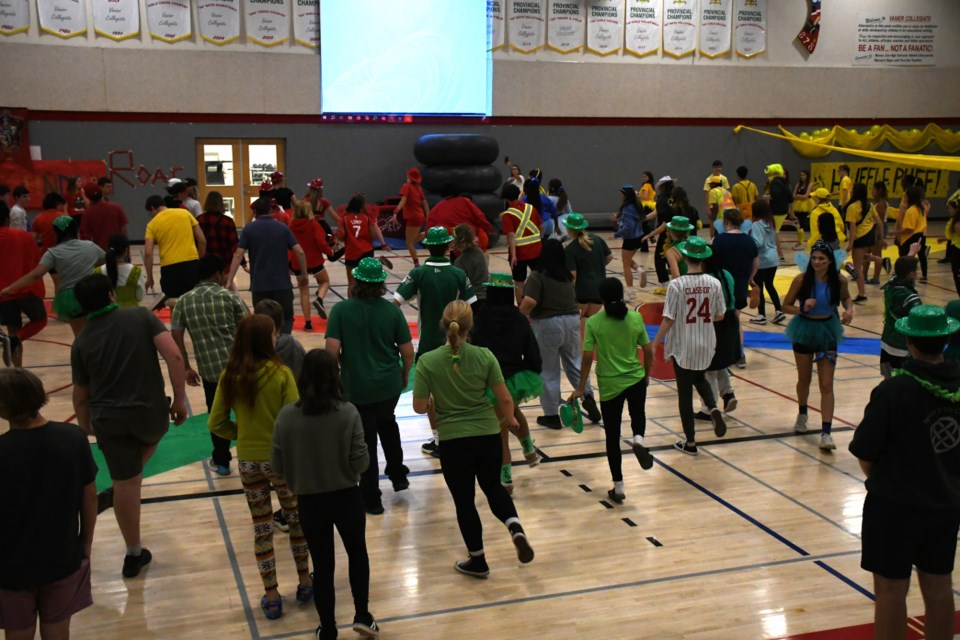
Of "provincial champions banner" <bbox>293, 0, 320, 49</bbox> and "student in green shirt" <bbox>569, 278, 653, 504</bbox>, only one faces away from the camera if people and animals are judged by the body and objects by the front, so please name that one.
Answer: the student in green shirt

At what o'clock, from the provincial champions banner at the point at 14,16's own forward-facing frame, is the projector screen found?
The projector screen is roughly at 9 o'clock from the provincial champions banner.

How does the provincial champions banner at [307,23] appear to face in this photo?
toward the camera

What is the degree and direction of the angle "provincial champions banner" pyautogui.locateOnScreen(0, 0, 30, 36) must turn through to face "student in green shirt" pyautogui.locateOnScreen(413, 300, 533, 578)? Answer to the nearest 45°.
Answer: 0° — it already faces them

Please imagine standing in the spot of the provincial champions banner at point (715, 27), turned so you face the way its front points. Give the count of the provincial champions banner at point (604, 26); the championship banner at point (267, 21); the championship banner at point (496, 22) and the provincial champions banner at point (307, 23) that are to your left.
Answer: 0

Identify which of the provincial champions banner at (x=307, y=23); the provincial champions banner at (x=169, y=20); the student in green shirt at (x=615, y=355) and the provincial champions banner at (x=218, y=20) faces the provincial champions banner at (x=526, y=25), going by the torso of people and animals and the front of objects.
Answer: the student in green shirt

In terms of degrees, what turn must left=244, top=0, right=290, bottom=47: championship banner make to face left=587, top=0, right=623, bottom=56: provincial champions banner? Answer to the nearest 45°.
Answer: approximately 90° to its left

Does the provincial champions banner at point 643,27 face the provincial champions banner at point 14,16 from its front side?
no

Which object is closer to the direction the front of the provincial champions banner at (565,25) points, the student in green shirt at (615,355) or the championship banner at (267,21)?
the student in green shirt

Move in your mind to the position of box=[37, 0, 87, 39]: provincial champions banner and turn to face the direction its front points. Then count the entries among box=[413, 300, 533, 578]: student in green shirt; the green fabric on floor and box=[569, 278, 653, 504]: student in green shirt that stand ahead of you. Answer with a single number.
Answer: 3

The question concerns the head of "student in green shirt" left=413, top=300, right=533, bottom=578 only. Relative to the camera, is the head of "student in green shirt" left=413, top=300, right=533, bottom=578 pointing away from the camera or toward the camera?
away from the camera

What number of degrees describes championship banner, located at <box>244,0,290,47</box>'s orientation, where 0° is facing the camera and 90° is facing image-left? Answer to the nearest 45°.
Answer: approximately 0°

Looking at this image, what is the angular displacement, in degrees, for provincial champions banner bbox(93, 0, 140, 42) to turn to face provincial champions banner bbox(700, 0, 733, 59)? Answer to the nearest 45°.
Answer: approximately 90° to its left

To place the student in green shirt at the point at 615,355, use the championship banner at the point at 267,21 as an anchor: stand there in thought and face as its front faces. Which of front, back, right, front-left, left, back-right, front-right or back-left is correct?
front

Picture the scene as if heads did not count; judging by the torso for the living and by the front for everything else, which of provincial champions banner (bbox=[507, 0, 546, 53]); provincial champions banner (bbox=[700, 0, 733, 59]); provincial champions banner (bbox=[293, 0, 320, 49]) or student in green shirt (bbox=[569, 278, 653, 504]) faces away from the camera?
the student in green shirt

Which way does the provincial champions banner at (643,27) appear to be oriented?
toward the camera

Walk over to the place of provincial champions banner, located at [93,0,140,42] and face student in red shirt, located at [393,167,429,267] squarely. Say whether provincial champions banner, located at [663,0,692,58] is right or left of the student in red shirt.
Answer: left

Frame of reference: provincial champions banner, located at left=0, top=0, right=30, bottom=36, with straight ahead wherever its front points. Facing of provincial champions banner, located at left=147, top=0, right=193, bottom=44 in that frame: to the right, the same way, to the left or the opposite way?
the same way

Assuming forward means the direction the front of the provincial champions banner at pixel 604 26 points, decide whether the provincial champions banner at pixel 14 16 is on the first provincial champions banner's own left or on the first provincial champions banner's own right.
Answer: on the first provincial champions banner's own right

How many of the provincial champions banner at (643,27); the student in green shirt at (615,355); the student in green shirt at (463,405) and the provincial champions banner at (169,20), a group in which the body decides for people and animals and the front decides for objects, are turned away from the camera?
2

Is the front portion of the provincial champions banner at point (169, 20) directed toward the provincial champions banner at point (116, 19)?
no

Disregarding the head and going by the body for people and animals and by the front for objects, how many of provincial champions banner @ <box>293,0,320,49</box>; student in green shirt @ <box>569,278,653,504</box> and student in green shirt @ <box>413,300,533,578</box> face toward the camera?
1

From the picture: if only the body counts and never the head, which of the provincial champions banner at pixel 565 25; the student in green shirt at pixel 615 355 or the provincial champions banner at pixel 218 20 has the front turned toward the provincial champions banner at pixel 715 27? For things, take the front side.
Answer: the student in green shirt
